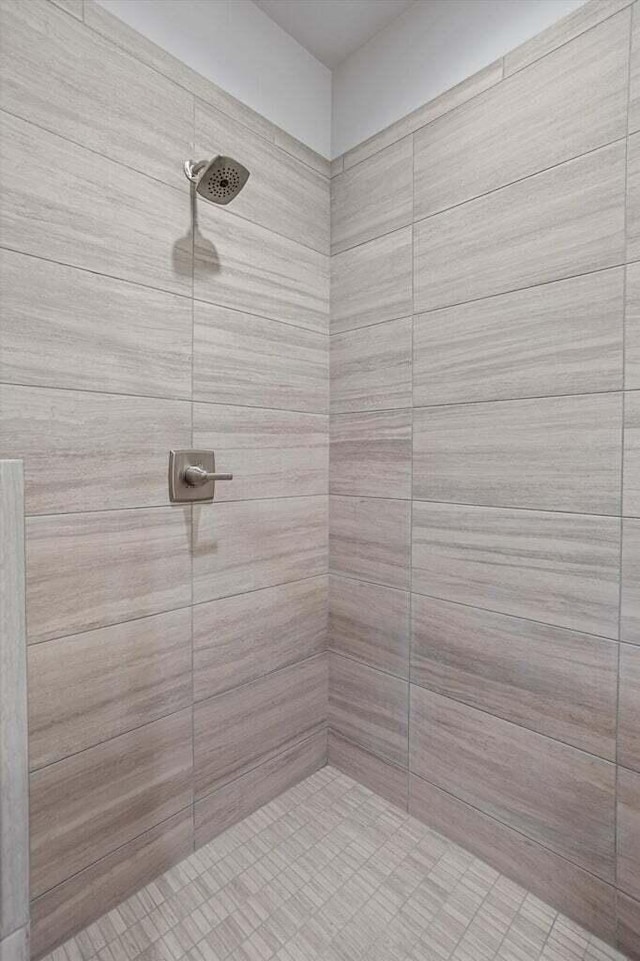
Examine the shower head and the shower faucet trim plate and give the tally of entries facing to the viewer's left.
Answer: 0

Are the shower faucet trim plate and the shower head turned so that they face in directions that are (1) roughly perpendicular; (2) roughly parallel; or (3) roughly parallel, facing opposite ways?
roughly parallel

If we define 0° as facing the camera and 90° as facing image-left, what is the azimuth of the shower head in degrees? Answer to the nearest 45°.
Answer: approximately 315°

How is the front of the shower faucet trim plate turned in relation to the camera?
facing the viewer and to the right of the viewer
